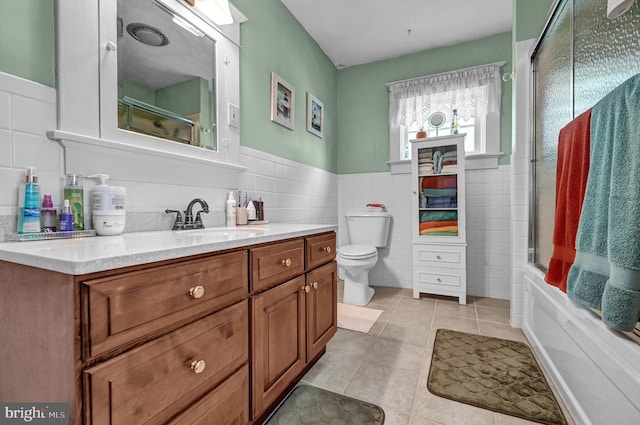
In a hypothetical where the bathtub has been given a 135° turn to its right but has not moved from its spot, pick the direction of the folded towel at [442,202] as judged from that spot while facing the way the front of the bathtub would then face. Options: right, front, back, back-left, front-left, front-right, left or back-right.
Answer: front-left

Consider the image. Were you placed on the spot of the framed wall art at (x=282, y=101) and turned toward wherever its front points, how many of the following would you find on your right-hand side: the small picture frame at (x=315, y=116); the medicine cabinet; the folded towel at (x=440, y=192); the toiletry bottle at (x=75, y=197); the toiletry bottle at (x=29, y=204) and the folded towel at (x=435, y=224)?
3

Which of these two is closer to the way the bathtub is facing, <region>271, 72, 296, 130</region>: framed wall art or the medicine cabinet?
the medicine cabinet

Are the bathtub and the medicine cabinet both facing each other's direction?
yes

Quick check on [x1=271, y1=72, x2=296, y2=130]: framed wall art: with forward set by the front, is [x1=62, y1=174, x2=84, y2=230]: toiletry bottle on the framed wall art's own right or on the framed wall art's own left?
on the framed wall art's own right

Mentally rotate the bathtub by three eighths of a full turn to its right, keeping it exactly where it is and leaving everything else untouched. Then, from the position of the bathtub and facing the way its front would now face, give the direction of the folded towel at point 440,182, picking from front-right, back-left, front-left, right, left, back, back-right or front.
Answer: front-left

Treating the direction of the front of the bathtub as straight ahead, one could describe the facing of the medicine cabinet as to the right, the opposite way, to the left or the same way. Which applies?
the opposite way

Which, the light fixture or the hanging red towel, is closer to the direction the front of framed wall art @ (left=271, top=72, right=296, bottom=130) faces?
the hanging red towel
